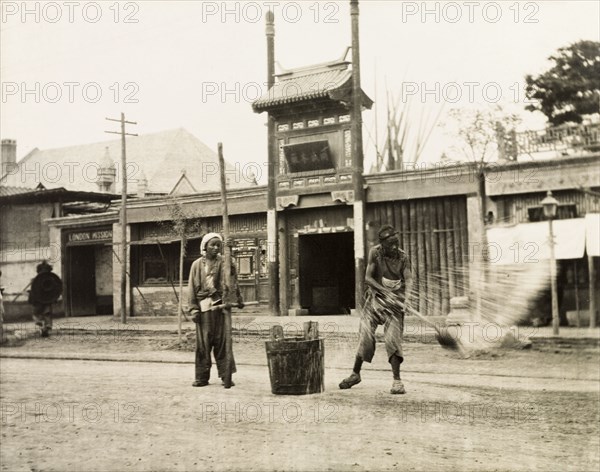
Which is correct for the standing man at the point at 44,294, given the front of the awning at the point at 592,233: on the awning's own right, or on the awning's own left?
on the awning's own right

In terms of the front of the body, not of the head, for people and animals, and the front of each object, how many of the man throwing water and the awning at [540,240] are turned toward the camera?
2

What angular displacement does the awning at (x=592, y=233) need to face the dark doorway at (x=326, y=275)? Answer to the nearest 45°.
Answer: approximately 45° to its right

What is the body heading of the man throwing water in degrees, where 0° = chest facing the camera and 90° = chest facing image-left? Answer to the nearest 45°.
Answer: approximately 0°

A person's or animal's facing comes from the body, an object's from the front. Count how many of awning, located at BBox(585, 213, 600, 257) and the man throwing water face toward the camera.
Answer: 2

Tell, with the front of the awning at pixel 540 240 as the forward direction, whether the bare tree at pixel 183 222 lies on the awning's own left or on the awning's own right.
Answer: on the awning's own right

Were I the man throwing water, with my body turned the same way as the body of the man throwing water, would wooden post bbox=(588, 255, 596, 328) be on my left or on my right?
on my left

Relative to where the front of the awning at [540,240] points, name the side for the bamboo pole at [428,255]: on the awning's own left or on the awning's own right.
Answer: on the awning's own right

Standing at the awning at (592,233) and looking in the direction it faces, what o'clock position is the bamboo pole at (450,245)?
The bamboo pole is roughly at 2 o'clock from the awning.
